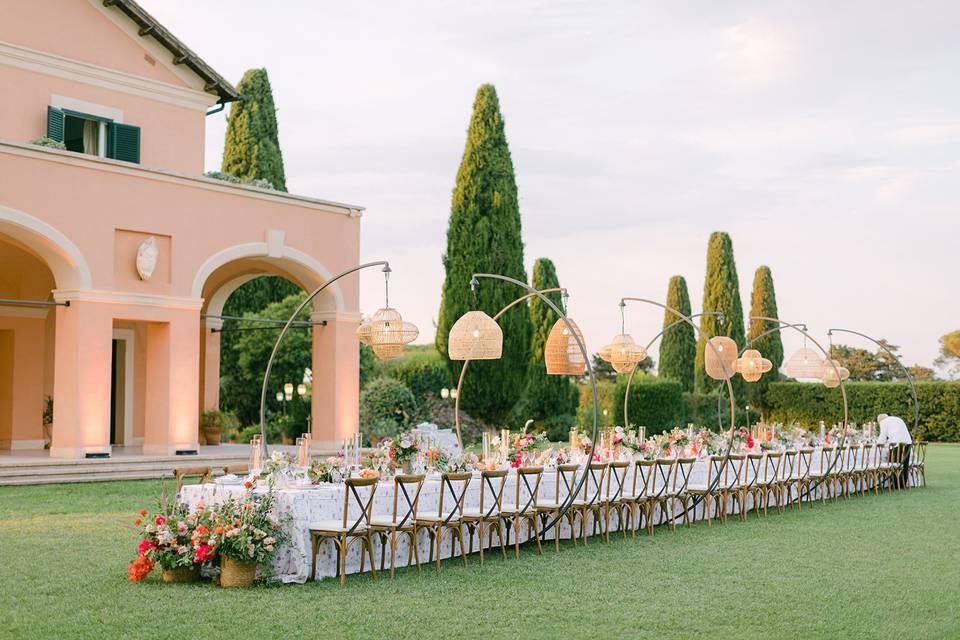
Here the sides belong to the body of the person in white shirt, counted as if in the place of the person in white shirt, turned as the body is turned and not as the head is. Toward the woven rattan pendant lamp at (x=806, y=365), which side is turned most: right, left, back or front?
front

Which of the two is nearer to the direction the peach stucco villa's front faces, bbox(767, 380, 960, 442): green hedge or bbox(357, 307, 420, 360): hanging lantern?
the hanging lantern

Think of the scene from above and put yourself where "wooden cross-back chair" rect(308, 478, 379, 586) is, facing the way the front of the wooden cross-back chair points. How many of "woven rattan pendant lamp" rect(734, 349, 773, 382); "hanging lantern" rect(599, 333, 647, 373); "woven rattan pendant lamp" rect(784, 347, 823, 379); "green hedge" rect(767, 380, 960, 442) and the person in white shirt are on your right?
5

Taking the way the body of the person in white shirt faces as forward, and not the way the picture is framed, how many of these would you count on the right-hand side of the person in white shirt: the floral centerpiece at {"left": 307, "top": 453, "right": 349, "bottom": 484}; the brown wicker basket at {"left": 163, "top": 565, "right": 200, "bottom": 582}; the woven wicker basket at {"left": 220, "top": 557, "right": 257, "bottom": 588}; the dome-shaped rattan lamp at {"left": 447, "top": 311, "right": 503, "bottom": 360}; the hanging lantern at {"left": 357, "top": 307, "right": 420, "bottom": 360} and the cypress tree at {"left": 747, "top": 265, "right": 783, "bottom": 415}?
1

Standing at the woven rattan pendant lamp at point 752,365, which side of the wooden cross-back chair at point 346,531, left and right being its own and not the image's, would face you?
right

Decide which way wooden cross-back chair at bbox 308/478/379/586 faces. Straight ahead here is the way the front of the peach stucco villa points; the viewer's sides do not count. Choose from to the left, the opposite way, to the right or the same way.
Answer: the opposite way

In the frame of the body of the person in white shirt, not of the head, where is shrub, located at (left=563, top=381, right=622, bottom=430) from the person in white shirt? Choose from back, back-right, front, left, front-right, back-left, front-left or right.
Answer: front-right

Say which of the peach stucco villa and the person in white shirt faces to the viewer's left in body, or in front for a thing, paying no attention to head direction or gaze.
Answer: the person in white shirt

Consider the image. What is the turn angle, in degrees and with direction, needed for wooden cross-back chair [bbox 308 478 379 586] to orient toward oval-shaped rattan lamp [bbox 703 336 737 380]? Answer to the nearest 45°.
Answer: approximately 90° to its right

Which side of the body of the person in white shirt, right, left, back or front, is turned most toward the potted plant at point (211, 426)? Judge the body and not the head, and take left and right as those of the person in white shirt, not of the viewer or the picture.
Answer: front

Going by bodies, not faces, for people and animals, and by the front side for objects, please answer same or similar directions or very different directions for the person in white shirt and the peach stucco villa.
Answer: very different directions

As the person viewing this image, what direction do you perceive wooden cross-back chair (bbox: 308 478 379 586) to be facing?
facing away from the viewer and to the left of the viewer

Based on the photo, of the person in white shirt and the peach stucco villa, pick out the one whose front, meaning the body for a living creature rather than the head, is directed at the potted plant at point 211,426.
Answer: the person in white shirt

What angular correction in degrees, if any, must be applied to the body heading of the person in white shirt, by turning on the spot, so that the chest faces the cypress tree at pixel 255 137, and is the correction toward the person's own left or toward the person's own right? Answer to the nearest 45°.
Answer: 0° — they already face it

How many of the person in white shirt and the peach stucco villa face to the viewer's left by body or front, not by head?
1

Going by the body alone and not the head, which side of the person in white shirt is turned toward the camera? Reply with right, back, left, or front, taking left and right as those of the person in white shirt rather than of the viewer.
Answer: left
